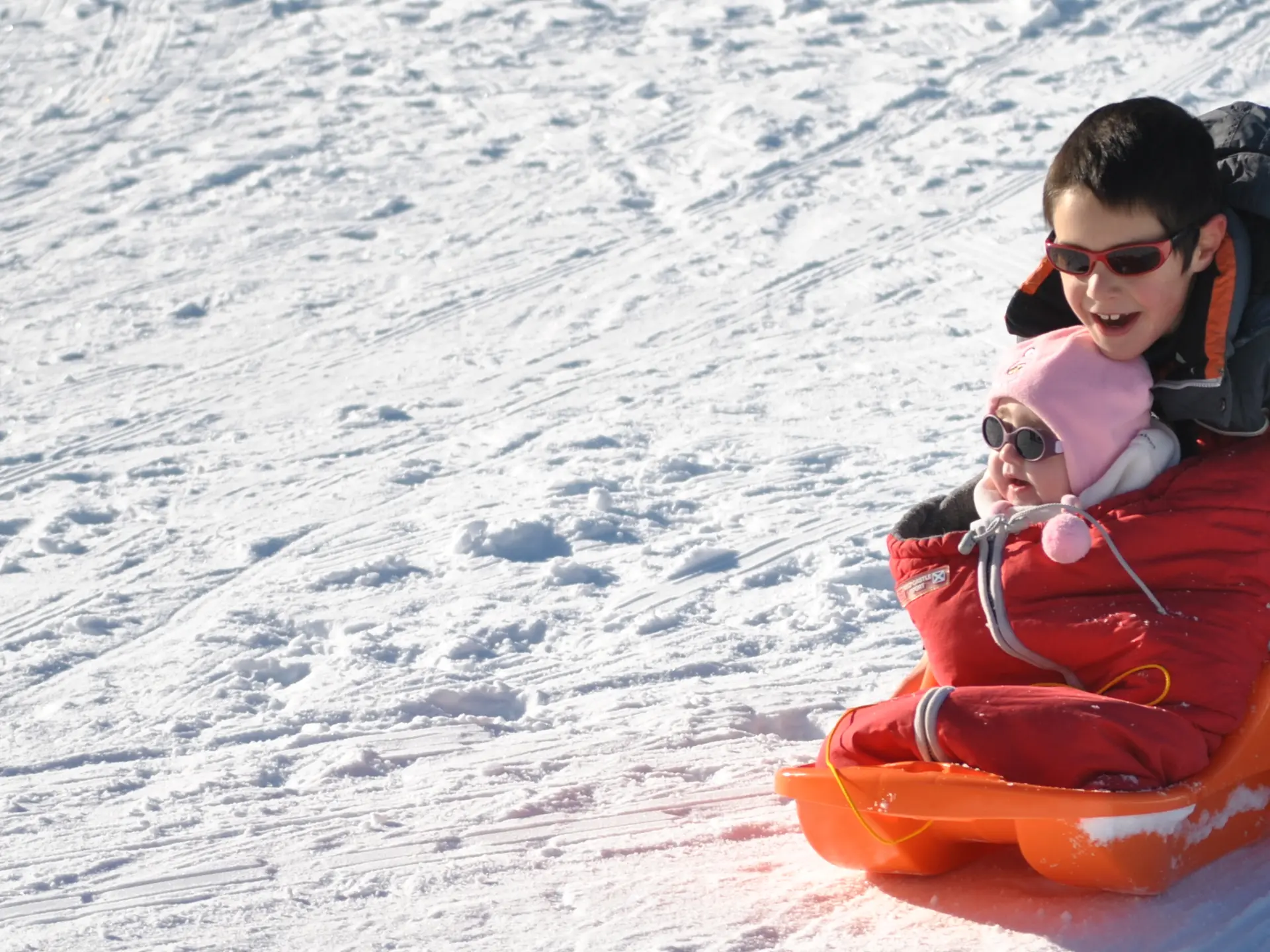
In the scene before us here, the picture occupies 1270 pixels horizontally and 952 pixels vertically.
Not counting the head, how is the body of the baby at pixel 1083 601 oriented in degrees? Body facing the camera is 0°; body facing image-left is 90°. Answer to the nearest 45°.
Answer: approximately 45°
